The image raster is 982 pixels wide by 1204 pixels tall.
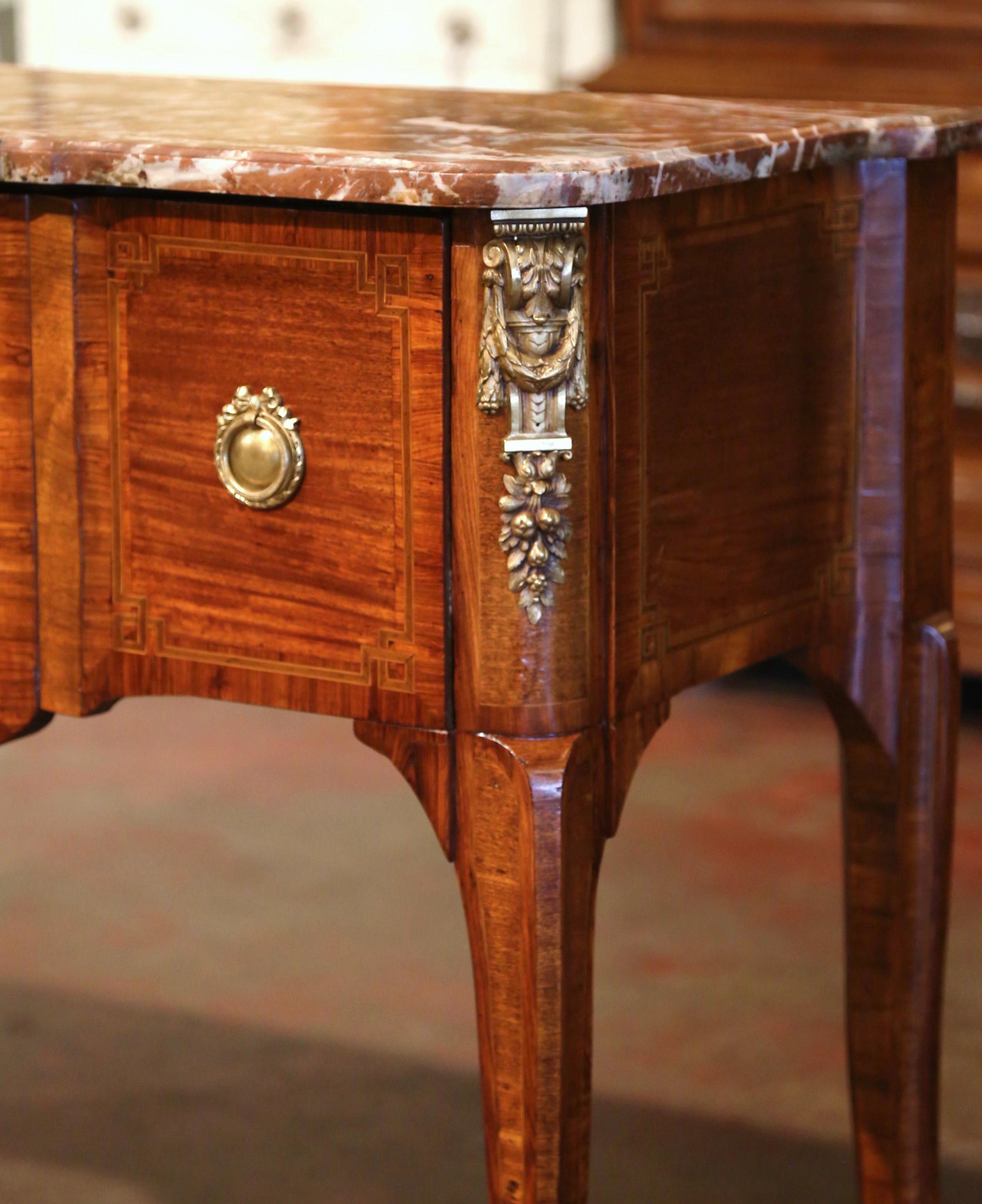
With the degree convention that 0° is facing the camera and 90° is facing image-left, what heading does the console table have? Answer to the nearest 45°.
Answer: approximately 45°

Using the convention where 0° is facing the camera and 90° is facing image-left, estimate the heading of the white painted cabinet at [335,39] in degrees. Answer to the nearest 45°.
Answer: approximately 0°

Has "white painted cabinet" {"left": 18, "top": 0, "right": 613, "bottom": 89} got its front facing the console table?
yes

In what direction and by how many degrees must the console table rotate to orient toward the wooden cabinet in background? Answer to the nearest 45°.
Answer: approximately 135° to its right

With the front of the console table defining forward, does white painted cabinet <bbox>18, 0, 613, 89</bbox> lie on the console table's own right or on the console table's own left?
on the console table's own right

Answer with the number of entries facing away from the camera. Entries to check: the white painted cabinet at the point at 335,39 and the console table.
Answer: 0
